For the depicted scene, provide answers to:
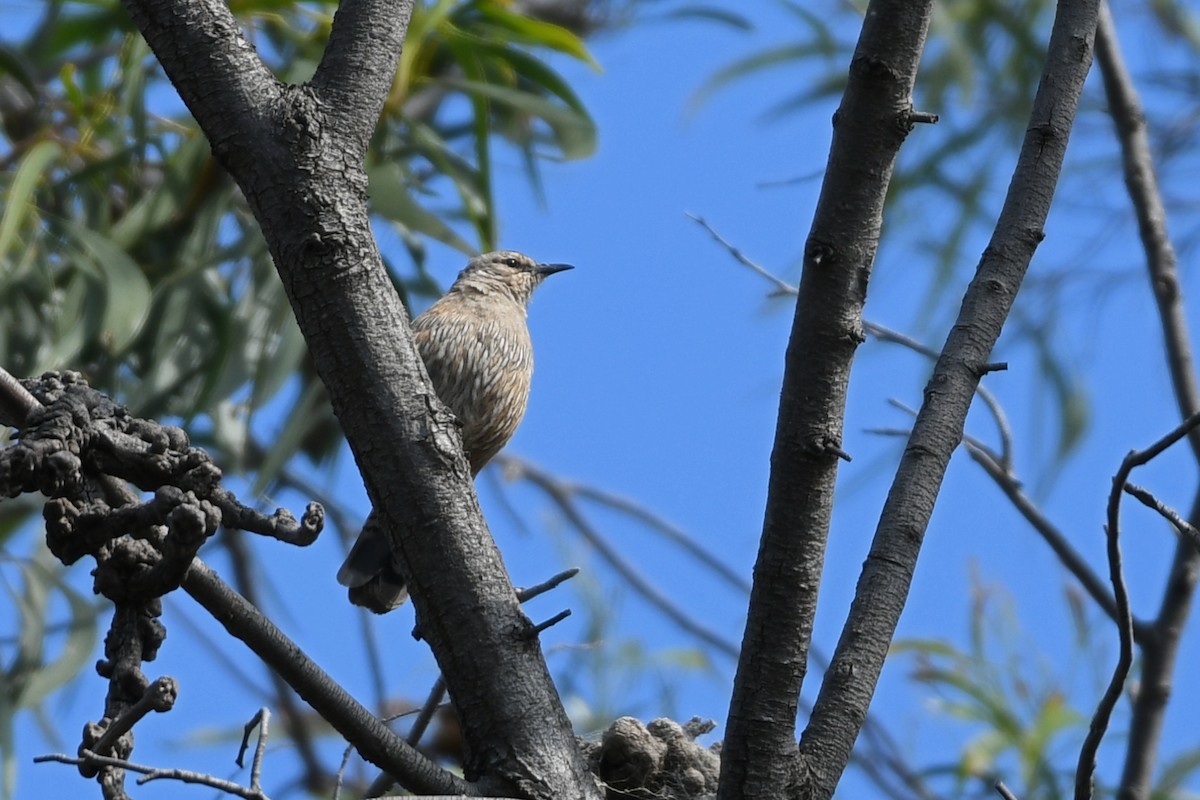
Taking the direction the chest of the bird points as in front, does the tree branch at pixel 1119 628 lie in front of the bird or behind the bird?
in front

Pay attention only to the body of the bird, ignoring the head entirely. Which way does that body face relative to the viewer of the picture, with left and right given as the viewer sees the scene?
facing the viewer and to the right of the viewer

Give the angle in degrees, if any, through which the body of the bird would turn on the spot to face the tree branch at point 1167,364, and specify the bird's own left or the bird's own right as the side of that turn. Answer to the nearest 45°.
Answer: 0° — it already faces it

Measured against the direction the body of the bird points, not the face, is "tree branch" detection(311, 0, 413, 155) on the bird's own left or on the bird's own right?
on the bird's own right
